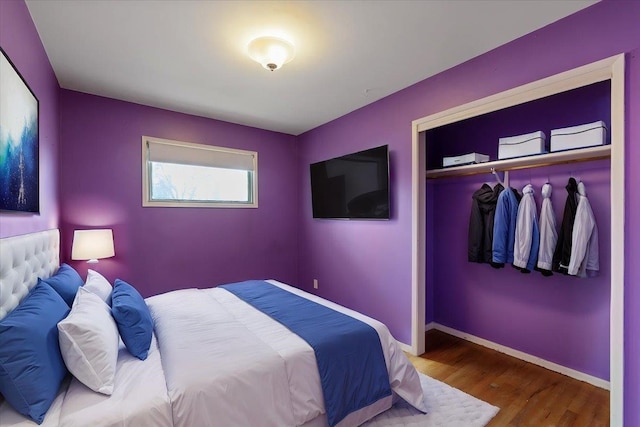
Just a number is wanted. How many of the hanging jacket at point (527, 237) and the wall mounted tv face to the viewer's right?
0

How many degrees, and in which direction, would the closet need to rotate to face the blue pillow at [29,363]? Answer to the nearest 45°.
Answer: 0° — it already faces it

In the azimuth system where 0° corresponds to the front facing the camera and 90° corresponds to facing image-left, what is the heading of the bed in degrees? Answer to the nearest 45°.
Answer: approximately 270°

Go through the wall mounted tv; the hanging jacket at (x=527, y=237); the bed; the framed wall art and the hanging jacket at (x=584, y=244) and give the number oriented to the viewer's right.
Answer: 2

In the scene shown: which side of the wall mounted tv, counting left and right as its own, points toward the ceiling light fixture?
front

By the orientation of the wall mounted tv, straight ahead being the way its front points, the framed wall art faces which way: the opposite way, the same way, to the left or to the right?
the opposite way

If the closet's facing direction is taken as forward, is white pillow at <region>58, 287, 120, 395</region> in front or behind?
in front

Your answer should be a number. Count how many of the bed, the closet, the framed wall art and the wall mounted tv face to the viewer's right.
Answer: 2

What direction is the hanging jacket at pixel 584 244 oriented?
to the viewer's left
